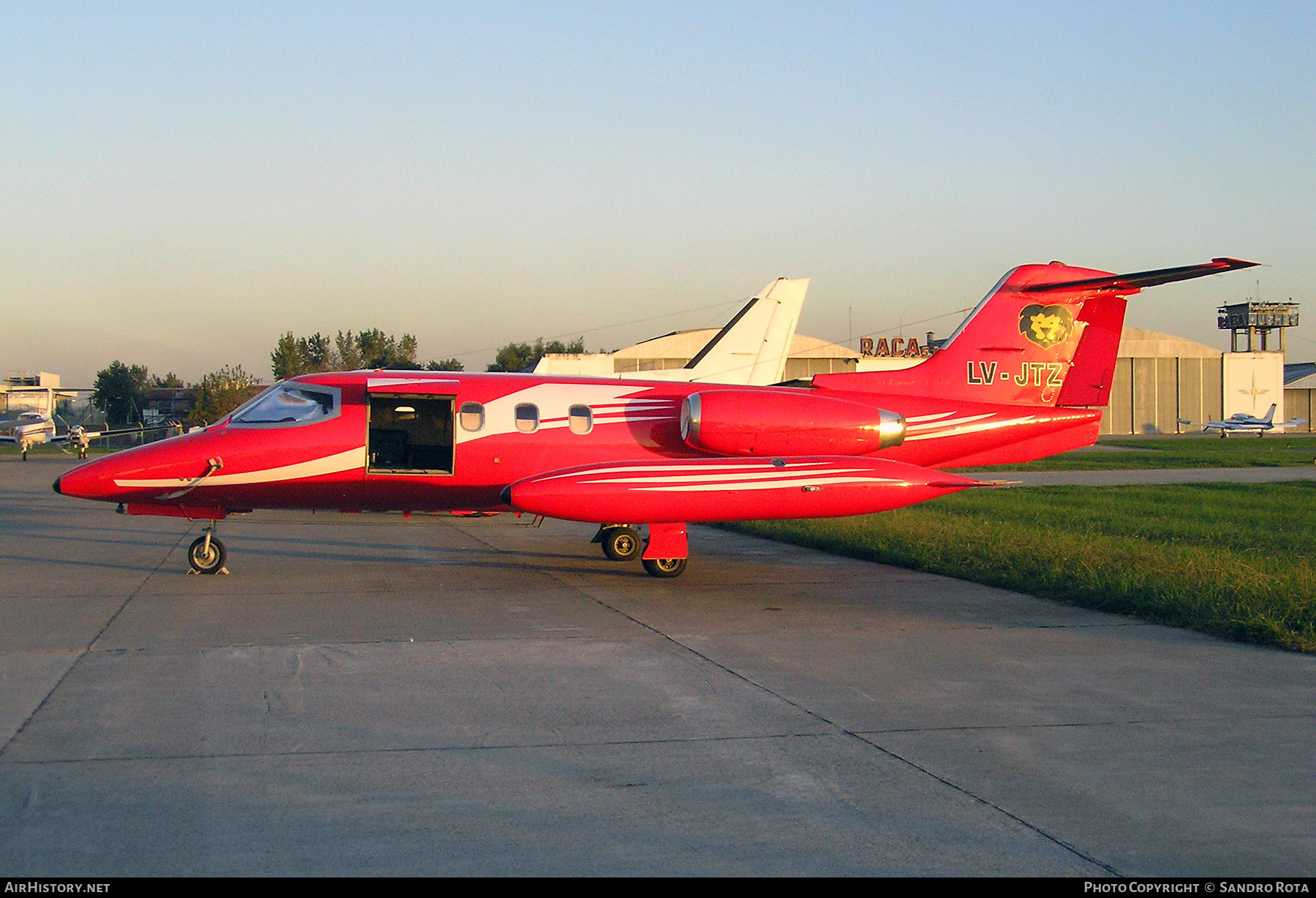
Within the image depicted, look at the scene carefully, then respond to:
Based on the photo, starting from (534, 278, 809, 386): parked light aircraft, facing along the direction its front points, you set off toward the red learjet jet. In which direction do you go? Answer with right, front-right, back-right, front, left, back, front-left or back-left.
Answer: left

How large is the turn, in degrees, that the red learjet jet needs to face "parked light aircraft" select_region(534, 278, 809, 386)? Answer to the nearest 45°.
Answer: approximately 90° to its right

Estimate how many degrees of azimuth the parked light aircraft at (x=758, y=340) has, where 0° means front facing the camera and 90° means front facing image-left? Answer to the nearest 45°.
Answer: approximately 90°

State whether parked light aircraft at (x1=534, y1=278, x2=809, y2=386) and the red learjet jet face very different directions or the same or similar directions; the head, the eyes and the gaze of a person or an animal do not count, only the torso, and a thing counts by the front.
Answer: same or similar directions

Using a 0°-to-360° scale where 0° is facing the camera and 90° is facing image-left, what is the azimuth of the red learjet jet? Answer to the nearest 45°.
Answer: approximately 90°

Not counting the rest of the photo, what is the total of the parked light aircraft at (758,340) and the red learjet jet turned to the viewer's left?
2
